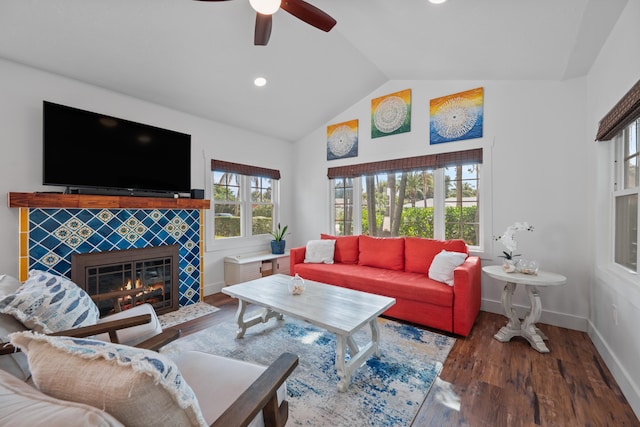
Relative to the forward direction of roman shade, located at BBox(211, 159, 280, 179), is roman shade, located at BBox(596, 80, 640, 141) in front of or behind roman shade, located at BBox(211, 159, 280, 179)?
in front

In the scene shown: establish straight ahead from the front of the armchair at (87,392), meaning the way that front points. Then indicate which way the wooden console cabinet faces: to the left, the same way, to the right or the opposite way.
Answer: to the right

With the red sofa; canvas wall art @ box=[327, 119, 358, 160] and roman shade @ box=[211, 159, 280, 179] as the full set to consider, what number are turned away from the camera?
0

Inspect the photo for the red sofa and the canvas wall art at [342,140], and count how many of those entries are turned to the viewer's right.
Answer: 0

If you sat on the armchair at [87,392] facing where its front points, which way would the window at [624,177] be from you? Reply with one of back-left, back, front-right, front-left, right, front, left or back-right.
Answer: front-right

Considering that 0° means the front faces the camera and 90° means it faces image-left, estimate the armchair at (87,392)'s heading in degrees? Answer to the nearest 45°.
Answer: approximately 225°

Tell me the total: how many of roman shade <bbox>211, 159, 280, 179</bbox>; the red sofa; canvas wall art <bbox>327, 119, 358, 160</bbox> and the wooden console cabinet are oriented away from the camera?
0

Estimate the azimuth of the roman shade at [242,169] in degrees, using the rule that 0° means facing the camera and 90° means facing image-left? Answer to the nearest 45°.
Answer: approximately 315°

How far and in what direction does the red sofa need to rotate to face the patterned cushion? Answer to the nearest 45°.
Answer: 0° — it already faces it

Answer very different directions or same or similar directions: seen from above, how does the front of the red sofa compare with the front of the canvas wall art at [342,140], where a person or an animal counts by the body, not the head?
same or similar directions

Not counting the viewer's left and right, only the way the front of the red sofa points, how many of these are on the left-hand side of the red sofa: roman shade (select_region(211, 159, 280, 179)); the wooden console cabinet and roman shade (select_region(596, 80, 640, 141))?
1

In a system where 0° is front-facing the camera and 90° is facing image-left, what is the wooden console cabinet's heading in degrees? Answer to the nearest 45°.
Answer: approximately 315°

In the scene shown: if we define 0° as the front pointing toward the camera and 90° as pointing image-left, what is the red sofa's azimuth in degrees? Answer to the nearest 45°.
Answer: approximately 45°
